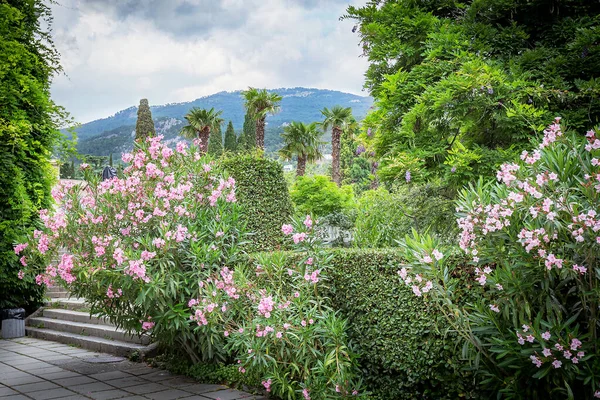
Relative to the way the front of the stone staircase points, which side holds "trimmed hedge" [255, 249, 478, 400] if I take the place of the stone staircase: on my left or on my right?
on my left

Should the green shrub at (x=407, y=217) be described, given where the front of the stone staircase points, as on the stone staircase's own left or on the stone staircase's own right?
on the stone staircase's own left

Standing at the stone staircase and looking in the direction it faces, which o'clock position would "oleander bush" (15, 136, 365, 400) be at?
The oleander bush is roughly at 10 o'clock from the stone staircase.

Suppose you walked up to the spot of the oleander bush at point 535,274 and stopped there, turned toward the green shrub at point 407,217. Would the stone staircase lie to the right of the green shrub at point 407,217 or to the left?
left

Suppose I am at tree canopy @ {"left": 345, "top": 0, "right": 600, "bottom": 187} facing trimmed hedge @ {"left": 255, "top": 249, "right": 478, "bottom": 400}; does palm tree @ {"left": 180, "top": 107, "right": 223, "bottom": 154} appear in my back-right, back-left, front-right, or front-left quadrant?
back-right

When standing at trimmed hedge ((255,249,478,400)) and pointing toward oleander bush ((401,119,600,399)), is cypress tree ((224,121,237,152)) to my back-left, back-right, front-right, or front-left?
back-left

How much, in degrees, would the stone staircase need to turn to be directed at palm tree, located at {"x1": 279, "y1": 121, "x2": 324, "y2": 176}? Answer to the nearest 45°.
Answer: approximately 180°

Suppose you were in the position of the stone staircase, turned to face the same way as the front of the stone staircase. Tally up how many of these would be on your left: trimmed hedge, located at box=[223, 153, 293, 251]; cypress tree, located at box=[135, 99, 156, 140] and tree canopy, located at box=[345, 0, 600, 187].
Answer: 2

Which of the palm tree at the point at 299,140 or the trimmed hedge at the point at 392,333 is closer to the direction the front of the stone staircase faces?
the trimmed hedge
